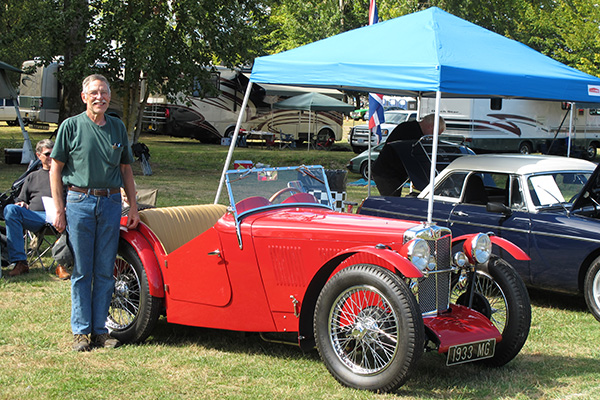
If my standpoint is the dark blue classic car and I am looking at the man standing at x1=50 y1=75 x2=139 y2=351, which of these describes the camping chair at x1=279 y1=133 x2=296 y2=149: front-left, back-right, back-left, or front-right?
back-right

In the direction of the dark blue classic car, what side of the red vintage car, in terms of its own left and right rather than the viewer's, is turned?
left

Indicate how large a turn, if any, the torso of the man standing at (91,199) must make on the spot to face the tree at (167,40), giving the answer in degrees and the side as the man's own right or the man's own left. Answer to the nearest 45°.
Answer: approximately 180°

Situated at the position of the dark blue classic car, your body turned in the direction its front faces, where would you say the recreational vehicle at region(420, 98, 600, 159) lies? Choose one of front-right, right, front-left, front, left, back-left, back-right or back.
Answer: back-left

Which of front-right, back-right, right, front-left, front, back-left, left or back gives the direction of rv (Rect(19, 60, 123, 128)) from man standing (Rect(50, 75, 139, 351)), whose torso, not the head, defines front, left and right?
back

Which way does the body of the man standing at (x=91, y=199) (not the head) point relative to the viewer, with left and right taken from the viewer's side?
facing the viewer

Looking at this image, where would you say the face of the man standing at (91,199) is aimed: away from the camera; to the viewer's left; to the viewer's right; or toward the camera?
toward the camera

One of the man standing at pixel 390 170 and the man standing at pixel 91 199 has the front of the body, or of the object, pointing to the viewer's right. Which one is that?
the man standing at pixel 390 170

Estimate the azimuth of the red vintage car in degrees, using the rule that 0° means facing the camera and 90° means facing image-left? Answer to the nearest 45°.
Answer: approximately 315°

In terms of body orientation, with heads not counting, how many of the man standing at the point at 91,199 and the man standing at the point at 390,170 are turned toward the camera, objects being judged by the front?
1
